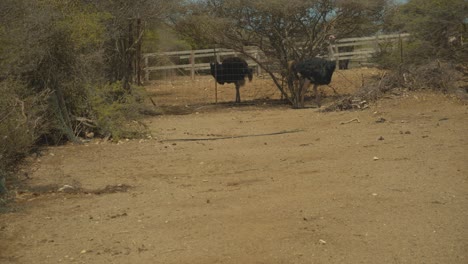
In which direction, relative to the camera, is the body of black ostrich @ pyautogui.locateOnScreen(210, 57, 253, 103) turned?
to the viewer's left

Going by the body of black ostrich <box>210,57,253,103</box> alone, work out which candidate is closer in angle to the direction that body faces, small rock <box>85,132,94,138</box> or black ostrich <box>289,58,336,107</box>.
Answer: the small rock

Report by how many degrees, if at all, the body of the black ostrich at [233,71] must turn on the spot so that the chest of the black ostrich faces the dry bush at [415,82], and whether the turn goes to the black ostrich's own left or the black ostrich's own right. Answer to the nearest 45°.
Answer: approximately 180°
